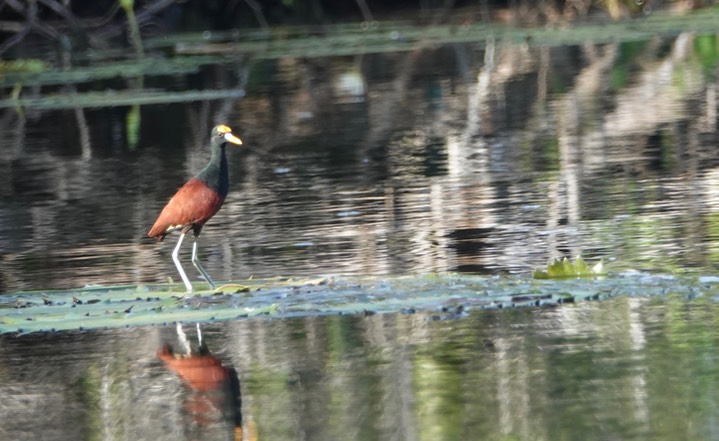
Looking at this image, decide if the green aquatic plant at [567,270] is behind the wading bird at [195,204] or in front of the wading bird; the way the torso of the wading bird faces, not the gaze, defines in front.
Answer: in front

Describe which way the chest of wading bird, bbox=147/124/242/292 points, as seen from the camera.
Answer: to the viewer's right
